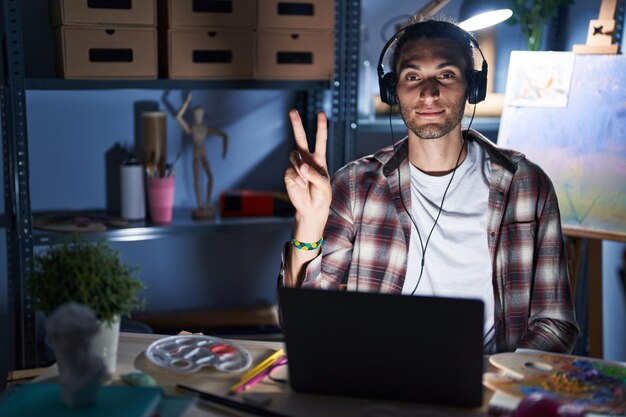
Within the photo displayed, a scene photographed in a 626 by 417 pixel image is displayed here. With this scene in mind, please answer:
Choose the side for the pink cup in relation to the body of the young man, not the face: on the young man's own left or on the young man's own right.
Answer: on the young man's own right

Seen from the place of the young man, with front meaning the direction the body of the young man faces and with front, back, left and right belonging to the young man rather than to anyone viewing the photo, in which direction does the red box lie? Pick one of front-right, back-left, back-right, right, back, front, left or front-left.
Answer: back-right

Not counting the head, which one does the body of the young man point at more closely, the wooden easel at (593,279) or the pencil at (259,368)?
the pencil

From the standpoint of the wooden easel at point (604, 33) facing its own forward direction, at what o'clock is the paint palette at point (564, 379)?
The paint palette is roughly at 12 o'clock from the wooden easel.

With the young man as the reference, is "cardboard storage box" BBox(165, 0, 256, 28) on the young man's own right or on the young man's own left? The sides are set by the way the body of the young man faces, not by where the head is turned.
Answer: on the young man's own right

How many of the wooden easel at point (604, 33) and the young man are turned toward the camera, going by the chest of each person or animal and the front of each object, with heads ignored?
2

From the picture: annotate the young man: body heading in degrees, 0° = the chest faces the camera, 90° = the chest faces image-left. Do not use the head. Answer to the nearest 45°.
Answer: approximately 0°

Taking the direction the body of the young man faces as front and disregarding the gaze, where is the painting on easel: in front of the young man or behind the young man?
behind
